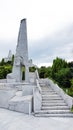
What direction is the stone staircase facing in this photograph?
toward the camera

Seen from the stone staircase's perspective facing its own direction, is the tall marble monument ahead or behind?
behind
